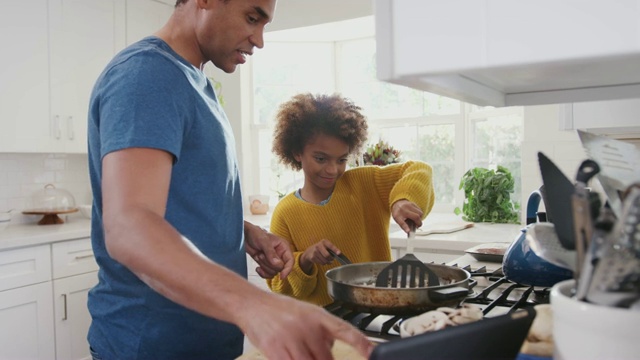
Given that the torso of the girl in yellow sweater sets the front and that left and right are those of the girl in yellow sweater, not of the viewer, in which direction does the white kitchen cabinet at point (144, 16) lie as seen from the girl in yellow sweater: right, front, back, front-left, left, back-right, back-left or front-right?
back-right

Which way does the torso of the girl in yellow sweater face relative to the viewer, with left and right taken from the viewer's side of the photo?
facing the viewer

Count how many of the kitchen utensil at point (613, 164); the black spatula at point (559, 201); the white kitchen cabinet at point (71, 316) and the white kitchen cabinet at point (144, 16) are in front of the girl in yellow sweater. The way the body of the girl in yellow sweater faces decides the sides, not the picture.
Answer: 2

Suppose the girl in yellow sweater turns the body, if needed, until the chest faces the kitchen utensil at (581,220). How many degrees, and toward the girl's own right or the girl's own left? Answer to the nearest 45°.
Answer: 0° — they already face it

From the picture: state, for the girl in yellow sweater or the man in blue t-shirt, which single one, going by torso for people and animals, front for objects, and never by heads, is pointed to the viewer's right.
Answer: the man in blue t-shirt

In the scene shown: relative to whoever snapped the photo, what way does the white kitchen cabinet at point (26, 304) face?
facing the viewer and to the right of the viewer

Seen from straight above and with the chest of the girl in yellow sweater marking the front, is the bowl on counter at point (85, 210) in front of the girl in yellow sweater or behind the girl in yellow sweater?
behind

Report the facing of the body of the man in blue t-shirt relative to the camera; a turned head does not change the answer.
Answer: to the viewer's right

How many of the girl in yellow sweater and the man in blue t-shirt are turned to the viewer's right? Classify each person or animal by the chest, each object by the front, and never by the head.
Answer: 1
